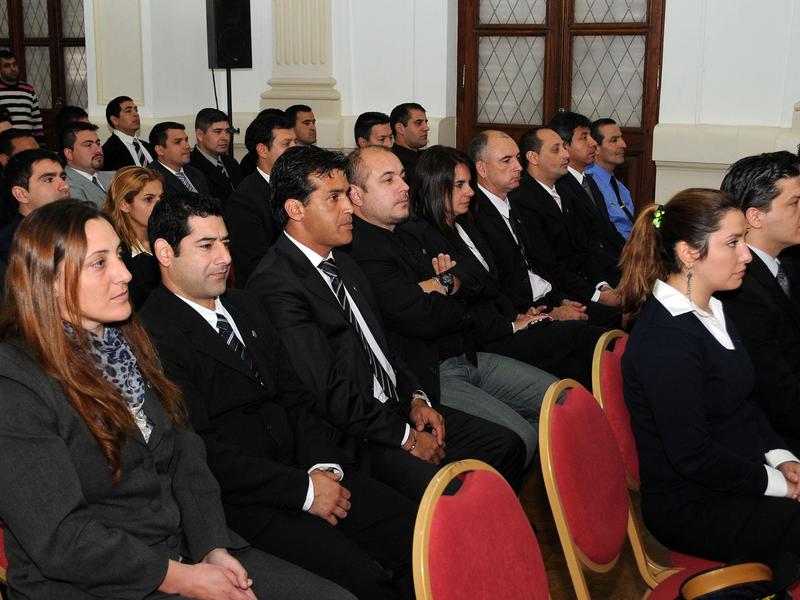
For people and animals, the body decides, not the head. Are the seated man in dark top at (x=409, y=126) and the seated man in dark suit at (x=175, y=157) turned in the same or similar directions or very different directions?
same or similar directions

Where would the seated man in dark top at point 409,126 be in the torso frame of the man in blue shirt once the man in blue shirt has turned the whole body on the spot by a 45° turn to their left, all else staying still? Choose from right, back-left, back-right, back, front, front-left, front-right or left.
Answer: back-left

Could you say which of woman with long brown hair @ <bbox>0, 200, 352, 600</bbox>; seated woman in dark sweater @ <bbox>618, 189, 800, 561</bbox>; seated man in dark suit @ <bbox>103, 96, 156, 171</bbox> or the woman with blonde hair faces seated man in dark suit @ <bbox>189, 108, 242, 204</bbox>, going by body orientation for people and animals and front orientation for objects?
seated man in dark suit @ <bbox>103, 96, 156, 171</bbox>

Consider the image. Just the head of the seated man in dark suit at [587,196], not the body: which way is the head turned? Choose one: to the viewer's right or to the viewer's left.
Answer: to the viewer's right

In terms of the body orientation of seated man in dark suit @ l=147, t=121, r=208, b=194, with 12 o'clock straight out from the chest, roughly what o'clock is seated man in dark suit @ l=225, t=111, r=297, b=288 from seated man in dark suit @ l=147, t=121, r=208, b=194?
seated man in dark suit @ l=225, t=111, r=297, b=288 is roughly at 1 o'clock from seated man in dark suit @ l=147, t=121, r=208, b=194.

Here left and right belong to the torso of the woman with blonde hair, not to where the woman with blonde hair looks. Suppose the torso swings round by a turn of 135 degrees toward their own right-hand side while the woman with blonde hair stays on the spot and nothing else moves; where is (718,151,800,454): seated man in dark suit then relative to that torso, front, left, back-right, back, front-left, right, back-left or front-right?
back-left

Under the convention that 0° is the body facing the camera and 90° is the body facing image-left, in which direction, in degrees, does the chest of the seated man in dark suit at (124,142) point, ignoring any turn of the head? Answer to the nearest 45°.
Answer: approximately 315°

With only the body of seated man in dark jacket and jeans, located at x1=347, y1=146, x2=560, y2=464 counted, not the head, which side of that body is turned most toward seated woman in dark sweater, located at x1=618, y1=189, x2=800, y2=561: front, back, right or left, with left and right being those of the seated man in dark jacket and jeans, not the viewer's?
front

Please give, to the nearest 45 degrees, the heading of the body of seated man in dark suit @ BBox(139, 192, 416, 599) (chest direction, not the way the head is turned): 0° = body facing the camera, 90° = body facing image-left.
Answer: approximately 315°

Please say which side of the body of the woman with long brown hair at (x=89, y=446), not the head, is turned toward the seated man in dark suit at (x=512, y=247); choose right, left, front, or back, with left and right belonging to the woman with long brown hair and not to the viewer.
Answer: left

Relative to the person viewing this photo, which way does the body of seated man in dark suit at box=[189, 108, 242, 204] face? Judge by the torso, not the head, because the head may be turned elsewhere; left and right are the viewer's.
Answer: facing the viewer and to the right of the viewer

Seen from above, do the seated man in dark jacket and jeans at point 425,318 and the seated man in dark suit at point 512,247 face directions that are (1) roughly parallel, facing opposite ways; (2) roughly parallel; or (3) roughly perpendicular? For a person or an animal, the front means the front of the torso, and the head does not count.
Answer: roughly parallel

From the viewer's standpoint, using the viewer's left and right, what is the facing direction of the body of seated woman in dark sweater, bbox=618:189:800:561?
facing to the right of the viewer

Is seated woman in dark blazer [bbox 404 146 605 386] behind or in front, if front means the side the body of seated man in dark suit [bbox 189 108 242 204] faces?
in front

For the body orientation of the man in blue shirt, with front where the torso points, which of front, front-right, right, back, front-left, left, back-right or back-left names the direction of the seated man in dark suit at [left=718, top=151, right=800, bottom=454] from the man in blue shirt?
front-right

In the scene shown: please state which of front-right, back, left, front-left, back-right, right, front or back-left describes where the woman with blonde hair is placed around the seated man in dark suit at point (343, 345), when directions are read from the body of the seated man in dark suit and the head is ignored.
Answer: back

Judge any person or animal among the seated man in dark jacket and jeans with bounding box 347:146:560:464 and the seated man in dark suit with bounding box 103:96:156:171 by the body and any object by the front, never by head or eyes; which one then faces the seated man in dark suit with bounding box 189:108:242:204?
the seated man in dark suit with bounding box 103:96:156:171

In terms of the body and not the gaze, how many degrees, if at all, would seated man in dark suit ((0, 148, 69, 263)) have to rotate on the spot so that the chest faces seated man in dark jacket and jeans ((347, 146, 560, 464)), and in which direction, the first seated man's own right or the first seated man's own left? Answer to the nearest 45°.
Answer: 0° — they already face them
